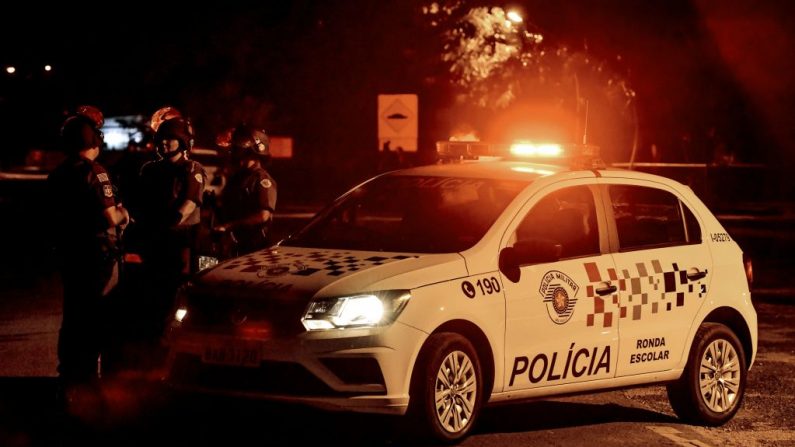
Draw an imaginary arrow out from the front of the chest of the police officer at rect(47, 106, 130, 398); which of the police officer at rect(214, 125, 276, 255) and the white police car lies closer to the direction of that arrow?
the police officer

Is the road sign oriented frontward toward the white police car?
yes

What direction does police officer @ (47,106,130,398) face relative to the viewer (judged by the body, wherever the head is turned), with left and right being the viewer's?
facing away from the viewer and to the right of the viewer

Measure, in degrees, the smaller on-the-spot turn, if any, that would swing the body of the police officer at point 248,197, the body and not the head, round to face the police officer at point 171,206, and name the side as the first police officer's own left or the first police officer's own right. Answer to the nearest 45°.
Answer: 0° — they already face them

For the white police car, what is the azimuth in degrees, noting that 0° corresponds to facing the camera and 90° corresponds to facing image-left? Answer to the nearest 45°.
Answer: approximately 45°

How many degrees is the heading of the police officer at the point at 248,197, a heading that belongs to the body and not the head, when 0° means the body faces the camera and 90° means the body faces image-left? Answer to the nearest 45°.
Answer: approximately 45°

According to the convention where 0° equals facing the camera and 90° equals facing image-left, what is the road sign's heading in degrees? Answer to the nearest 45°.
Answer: approximately 0°

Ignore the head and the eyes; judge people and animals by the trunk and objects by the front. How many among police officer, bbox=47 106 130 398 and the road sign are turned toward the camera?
1

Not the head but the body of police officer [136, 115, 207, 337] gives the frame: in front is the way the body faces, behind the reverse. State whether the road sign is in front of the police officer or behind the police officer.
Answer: behind

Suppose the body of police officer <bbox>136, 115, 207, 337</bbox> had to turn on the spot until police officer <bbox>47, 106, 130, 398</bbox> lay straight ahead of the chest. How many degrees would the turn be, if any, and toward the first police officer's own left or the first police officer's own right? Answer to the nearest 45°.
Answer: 0° — they already face them
